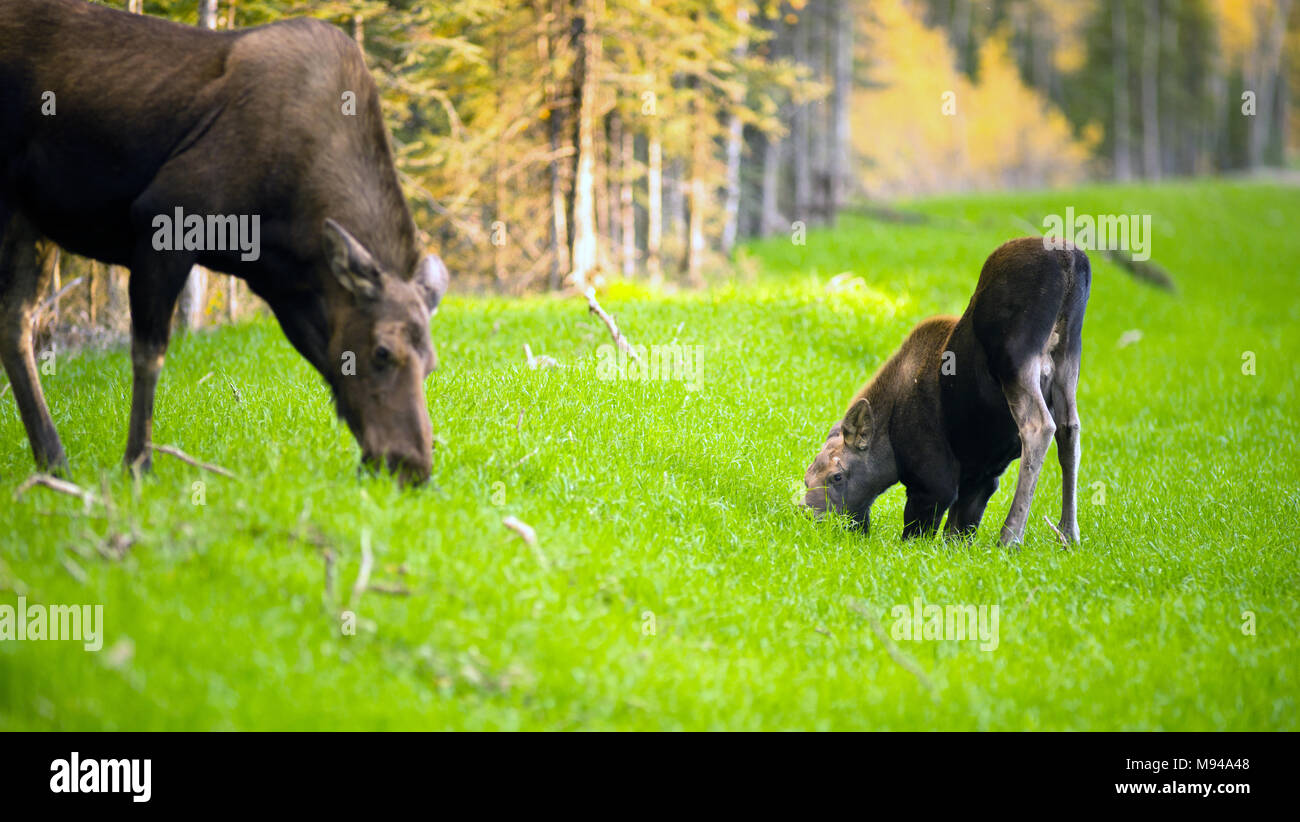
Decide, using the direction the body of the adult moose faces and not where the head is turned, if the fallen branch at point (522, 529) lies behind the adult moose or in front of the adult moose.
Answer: in front

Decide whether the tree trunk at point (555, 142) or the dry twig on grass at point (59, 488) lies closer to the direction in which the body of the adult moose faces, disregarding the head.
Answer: the tree trunk

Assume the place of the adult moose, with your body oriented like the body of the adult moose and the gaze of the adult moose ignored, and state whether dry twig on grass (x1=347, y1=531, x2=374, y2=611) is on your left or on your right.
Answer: on your right

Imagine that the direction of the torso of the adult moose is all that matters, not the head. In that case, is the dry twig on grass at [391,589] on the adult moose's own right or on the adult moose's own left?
on the adult moose's own right

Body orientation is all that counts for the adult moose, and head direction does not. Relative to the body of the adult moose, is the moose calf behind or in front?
in front

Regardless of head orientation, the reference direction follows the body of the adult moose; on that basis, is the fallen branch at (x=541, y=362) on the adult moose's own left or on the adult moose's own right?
on the adult moose's own left

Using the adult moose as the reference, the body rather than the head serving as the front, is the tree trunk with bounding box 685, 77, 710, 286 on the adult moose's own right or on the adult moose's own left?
on the adult moose's own left

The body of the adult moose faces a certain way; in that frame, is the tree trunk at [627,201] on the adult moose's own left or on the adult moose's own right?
on the adult moose's own left

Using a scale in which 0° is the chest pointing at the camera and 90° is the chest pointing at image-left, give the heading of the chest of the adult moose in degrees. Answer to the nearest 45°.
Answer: approximately 270°

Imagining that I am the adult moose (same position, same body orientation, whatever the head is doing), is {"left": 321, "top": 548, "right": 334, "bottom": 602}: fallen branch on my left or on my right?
on my right

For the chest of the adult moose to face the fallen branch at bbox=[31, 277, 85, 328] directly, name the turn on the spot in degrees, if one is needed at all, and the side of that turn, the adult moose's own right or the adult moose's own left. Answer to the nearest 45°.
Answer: approximately 90° to the adult moose's own left
